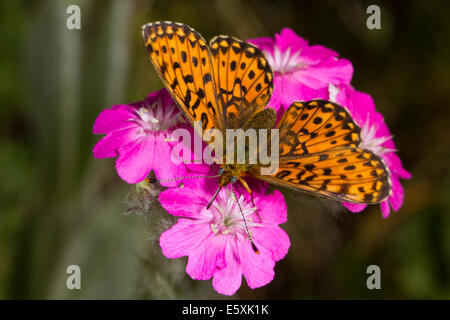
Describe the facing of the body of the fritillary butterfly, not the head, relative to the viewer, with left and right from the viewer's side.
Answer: facing the viewer and to the left of the viewer
